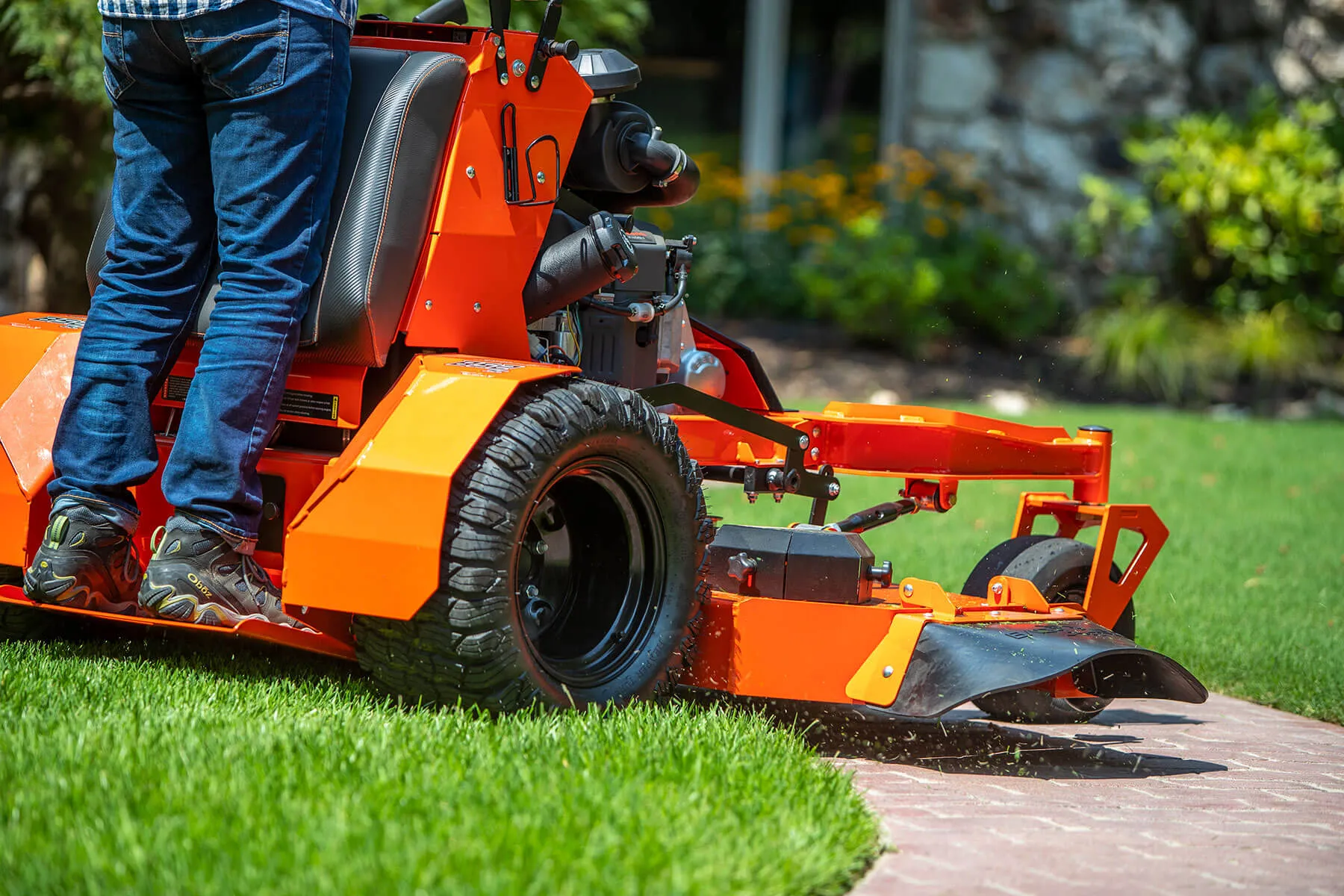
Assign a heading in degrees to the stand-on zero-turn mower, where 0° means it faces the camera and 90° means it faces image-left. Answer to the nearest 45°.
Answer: approximately 225°

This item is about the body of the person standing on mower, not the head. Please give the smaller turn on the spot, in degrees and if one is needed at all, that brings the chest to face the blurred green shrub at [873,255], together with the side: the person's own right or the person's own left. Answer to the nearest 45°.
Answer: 0° — they already face it

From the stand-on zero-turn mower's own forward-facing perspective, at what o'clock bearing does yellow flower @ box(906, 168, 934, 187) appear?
The yellow flower is roughly at 11 o'clock from the stand-on zero-turn mower.

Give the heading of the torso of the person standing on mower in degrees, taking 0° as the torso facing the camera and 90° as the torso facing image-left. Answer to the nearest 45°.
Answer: approximately 225°
